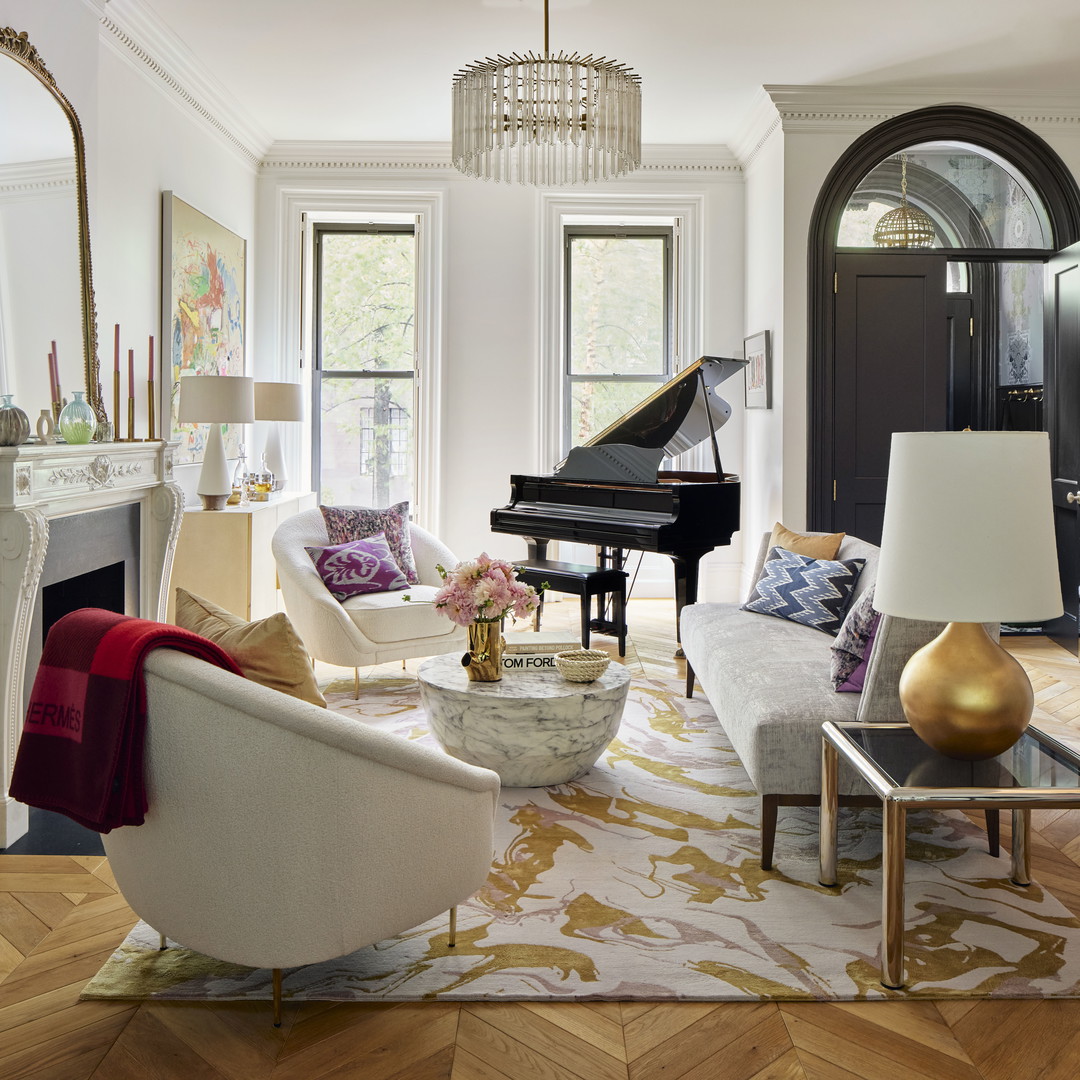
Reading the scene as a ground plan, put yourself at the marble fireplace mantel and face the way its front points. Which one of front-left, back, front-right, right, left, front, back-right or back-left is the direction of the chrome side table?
front

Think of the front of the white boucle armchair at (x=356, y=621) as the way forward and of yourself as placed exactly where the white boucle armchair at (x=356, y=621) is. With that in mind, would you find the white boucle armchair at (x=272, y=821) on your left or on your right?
on your right

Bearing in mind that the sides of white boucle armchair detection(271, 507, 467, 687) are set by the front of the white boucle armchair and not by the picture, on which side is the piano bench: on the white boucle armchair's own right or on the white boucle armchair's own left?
on the white boucle armchair's own left

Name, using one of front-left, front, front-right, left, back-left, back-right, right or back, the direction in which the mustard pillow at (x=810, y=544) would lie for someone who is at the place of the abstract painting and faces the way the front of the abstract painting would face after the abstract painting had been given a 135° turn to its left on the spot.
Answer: back-right

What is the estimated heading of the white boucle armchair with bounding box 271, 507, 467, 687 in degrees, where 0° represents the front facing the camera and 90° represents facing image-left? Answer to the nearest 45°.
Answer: approximately 315°

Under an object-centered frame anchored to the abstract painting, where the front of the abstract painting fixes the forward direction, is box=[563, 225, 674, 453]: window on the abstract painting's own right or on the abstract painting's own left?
on the abstract painting's own left

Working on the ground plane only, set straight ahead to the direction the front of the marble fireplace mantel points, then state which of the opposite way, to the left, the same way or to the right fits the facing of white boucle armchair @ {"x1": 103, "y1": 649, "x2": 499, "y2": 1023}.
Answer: to the left

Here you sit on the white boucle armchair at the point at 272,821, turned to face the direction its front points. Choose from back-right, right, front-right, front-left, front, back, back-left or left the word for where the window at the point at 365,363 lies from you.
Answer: front-left

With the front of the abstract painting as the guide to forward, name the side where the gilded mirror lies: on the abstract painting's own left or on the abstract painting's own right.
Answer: on the abstract painting's own right

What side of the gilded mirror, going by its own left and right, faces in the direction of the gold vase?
front

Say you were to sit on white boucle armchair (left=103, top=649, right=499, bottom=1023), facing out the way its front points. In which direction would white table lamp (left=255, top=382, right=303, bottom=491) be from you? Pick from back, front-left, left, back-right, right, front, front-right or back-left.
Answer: front-left

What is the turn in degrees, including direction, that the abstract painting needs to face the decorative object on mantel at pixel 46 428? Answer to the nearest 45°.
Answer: approximately 45° to its right

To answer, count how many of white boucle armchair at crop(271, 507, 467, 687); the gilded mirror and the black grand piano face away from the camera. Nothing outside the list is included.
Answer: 0

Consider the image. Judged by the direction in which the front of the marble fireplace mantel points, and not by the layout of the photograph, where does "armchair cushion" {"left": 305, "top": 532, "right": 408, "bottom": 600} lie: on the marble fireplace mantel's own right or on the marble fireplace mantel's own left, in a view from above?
on the marble fireplace mantel's own left

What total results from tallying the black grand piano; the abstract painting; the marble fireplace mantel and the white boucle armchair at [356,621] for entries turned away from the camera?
0

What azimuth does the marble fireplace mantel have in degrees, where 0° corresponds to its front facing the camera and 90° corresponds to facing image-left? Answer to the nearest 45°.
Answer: approximately 315°

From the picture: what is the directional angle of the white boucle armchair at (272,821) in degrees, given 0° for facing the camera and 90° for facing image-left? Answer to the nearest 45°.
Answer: approximately 225°

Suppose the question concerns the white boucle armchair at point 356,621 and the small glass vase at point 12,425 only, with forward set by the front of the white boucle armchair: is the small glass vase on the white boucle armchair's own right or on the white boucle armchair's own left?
on the white boucle armchair's own right

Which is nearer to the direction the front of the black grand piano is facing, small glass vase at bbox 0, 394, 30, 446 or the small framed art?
the small glass vase
